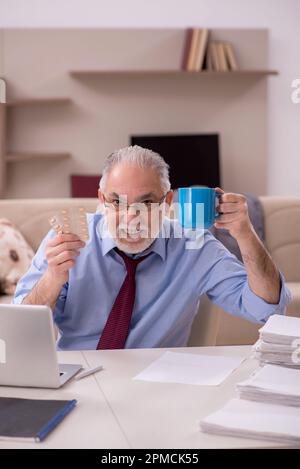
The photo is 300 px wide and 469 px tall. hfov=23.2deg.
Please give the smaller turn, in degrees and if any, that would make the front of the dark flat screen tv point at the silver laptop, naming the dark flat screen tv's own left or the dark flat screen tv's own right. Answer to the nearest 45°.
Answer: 0° — it already faces it

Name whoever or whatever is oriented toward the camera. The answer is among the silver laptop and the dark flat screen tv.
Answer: the dark flat screen tv

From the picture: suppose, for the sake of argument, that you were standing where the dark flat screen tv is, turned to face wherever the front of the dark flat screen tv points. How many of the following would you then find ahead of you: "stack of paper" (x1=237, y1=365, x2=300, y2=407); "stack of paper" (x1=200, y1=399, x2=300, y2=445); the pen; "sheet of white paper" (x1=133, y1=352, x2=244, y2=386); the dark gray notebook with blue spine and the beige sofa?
6

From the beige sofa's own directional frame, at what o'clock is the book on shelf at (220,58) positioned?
The book on shelf is roughly at 6 o'clock from the beige sofa.

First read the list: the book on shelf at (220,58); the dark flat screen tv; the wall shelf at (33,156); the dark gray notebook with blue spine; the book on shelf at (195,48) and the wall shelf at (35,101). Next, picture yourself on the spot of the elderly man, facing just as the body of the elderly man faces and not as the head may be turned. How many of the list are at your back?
5

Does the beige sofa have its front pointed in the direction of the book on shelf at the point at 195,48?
no

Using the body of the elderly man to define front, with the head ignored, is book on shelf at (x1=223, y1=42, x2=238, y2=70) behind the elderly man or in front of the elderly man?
behind

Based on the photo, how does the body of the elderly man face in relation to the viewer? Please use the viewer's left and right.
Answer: facing the viewer

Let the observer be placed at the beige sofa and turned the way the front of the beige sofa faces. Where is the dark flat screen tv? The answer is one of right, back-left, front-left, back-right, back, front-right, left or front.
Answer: back

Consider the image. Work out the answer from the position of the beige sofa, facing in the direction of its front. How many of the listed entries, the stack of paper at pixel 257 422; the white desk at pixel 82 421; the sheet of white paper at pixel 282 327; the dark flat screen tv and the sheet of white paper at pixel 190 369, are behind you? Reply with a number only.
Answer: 1

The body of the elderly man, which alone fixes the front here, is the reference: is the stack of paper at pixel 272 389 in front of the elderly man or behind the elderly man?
in front

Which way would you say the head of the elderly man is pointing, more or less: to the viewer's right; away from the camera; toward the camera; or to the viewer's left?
toward the camera

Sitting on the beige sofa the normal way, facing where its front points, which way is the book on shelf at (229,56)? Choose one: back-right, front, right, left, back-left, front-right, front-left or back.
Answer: back

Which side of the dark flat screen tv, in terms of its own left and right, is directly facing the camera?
front

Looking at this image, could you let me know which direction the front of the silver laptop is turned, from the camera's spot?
facing away from the viewer and to the right of the viewer

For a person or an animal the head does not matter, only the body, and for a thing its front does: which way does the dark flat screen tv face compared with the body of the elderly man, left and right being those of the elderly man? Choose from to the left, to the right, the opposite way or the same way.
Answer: the same way

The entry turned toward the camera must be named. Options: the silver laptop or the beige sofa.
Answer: the beige sofa
